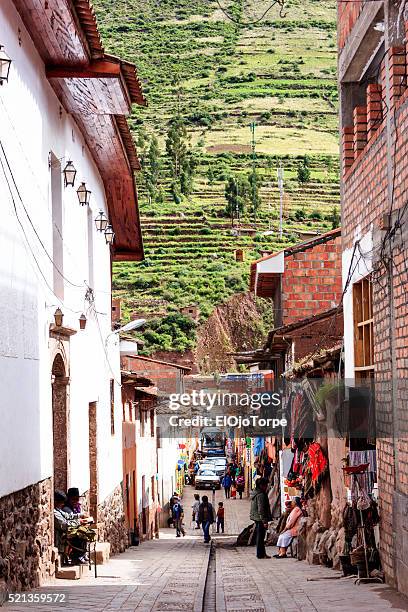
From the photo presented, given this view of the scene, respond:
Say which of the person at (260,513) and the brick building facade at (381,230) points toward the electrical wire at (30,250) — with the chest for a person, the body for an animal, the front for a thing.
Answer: the brick building facade

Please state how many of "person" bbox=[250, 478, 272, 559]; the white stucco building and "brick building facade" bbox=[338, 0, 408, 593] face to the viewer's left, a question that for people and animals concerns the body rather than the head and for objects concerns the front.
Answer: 1

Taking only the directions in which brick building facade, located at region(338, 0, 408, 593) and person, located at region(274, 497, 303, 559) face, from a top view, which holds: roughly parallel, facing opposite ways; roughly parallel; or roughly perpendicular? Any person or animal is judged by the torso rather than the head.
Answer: roughly parallel

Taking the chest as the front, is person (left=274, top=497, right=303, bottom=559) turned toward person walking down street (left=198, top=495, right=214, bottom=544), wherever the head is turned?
no

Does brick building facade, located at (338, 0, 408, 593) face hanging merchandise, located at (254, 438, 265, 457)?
no

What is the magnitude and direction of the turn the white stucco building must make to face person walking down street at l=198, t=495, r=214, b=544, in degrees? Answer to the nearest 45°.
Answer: approximately 90° to its left

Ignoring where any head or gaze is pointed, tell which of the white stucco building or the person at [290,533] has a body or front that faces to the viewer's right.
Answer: the white stucco building

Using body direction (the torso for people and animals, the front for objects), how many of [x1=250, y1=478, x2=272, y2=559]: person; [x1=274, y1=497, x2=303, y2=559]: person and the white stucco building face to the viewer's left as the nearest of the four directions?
1

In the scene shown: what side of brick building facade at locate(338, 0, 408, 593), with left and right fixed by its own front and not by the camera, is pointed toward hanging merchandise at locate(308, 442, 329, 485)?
right

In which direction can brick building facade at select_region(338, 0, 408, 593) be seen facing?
to the viewer's left
